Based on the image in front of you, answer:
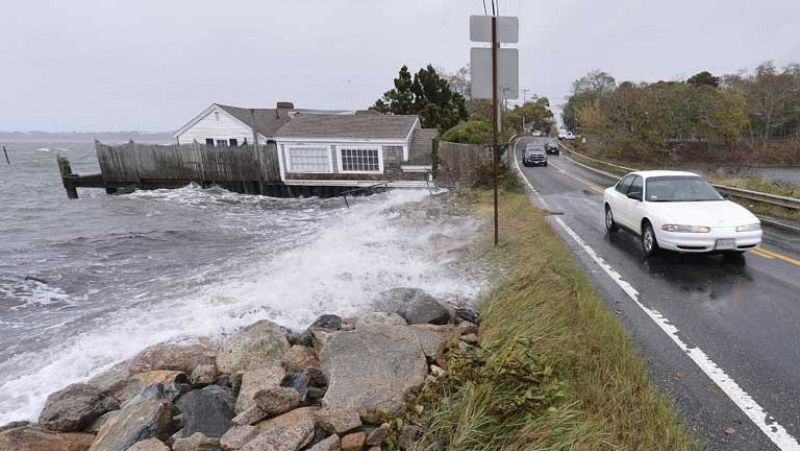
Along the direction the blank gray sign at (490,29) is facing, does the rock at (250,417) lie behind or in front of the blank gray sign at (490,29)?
behind

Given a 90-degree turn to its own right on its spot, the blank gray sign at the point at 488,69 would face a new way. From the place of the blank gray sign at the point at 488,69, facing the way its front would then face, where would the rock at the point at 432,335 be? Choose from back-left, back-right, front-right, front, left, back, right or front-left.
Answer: right

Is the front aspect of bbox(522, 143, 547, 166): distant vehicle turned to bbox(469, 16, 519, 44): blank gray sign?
yes

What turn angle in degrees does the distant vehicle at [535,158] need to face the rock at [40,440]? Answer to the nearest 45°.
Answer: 0° — it already faces it

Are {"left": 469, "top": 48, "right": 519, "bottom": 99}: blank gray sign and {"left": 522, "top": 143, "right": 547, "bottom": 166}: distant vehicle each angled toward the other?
yes

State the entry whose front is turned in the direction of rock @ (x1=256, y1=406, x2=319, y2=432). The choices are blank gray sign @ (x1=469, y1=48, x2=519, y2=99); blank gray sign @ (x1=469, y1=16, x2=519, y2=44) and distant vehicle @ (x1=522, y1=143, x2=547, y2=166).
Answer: the distant vehicle

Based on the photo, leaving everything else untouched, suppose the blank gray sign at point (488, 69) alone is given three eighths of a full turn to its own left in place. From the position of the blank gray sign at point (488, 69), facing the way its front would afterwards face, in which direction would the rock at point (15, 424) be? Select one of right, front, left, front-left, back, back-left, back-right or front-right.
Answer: front

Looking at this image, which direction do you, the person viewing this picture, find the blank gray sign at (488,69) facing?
facing away from the viewer

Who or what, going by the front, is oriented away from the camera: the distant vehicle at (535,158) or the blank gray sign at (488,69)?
the blank gray sign

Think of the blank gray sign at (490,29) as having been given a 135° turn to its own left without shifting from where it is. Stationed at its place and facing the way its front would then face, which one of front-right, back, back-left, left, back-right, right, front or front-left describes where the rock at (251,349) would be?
front

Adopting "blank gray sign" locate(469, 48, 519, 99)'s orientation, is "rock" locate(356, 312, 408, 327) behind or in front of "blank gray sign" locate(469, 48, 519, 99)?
behind

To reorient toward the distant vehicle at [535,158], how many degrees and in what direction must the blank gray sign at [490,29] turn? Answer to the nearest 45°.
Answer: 0° — it already faces it

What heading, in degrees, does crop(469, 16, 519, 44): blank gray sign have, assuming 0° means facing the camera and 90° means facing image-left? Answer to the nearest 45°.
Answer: approximately 180°

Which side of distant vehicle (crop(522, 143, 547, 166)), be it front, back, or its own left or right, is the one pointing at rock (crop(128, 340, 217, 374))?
front

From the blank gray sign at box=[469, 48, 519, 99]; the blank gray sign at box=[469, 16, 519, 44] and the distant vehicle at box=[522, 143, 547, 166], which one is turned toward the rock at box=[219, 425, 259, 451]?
the distant vehicle

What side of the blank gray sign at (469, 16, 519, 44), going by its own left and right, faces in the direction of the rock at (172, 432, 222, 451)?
back
